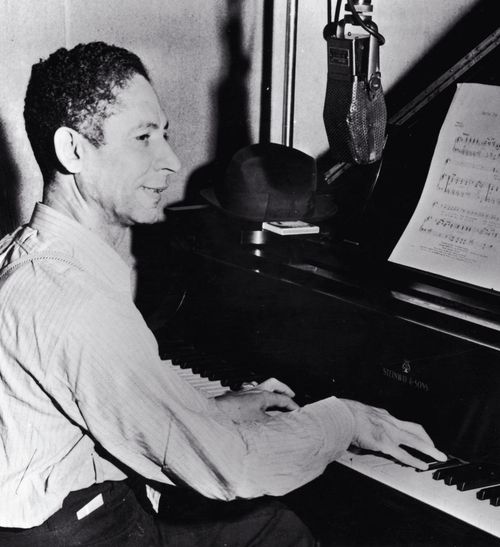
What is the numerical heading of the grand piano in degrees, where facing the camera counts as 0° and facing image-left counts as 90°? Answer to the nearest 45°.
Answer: approximately 45°

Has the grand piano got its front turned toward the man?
yes

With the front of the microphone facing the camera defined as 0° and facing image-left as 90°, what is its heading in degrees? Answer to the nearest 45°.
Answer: approximately 45°

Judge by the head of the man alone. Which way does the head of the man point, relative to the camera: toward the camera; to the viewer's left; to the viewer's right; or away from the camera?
to the viewer's right
